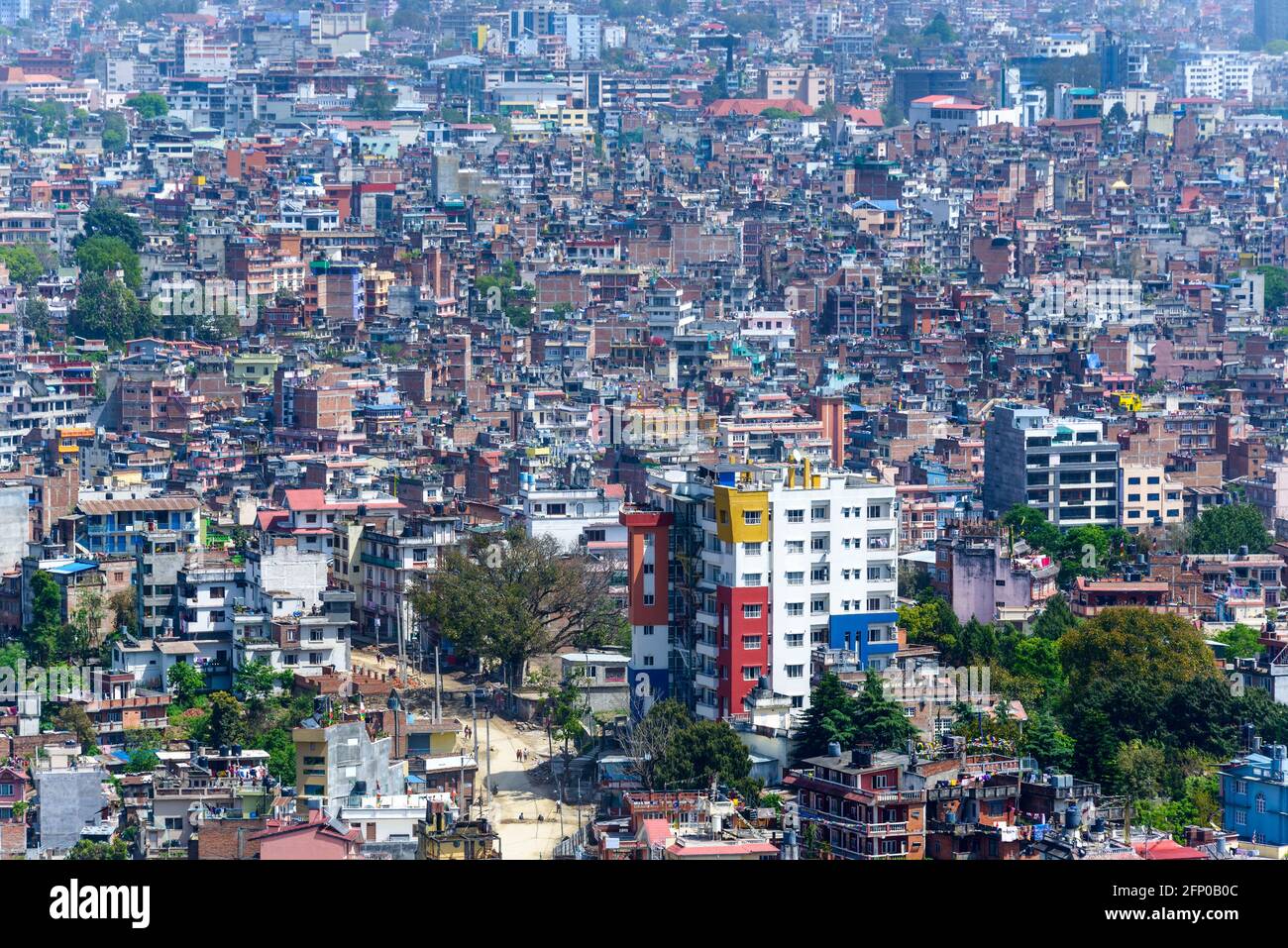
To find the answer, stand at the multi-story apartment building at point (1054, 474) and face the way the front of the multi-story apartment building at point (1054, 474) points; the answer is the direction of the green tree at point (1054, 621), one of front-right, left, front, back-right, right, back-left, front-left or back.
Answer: front-right

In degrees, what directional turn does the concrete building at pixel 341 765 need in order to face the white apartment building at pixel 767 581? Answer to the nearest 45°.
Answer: approximately 180°

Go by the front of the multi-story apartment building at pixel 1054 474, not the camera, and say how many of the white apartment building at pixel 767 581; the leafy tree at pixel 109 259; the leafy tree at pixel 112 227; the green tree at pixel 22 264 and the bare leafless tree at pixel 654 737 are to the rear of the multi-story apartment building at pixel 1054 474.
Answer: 3

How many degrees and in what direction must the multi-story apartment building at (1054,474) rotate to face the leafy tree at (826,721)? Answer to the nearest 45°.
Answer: approximately 45° to its right

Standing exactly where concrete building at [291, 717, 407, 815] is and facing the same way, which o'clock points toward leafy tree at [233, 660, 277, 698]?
The leafy tree is roughly at 4 o'clock from the concrete building.

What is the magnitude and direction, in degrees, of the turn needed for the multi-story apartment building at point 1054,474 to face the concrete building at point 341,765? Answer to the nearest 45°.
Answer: approximately 45° to its right

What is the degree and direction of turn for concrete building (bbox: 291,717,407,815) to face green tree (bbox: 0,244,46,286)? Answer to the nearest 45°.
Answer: approximately 135° to its right

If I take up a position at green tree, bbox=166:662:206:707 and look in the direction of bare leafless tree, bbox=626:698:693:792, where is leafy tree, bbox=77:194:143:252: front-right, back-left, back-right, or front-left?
back-left

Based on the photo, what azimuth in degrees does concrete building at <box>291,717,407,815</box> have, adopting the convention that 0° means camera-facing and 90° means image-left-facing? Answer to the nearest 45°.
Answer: approximately 45°

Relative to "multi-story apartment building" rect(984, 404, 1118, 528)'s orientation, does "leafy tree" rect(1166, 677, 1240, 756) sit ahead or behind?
ahead

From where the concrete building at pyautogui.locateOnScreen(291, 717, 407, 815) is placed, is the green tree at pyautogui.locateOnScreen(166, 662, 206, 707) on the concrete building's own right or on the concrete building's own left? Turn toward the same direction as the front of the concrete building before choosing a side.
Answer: on the concrete building's own right

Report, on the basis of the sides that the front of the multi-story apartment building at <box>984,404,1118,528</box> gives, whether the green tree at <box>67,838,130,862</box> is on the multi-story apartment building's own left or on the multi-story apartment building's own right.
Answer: on the multi-story apartment building's own right

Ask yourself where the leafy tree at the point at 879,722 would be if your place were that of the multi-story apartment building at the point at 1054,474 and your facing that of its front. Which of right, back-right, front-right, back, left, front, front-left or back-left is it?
front-right
